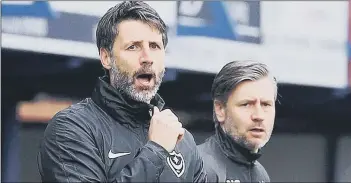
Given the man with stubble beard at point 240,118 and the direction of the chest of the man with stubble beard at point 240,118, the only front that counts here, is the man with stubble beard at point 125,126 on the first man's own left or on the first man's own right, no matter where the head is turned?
on the first man's own right

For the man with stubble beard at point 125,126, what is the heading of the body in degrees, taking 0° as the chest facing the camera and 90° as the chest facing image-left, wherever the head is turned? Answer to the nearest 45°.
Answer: approximately 315°

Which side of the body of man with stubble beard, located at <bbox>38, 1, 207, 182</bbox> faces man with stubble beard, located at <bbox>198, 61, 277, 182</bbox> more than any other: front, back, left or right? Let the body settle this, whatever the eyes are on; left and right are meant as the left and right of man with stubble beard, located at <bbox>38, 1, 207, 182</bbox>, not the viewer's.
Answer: left

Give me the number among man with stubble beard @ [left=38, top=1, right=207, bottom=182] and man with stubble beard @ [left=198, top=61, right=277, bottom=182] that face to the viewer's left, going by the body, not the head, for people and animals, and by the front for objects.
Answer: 0
